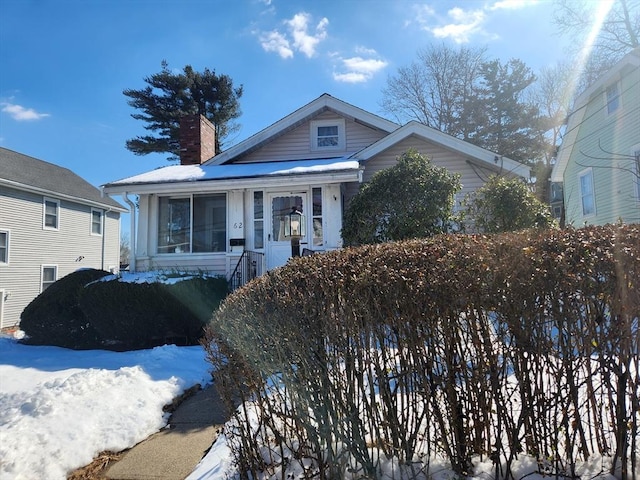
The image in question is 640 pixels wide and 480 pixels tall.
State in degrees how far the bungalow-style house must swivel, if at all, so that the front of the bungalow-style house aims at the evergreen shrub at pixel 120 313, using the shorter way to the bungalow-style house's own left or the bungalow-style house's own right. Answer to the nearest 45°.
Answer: approximately 45° to the bungalow-style house's own right

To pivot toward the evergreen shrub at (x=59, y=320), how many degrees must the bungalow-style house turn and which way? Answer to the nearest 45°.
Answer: approximately 45° to its right

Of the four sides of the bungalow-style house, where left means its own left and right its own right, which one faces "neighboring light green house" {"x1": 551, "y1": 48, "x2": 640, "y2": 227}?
left

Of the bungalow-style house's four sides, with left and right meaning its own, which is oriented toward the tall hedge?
front

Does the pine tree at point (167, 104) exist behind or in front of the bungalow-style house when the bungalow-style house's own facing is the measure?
behind

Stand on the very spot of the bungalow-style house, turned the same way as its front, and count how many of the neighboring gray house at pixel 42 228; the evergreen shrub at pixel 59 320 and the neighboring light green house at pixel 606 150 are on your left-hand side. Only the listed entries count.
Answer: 1

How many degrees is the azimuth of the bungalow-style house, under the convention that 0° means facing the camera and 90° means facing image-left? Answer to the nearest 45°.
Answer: approximately 0°

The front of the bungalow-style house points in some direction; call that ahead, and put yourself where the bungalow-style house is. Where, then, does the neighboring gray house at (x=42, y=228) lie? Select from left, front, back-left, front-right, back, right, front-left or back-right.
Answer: back-right

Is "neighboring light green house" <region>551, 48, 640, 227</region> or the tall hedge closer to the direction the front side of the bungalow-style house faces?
the tall hedge

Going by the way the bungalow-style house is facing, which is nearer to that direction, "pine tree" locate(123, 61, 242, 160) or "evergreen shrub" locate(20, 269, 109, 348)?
the evergreen shrub

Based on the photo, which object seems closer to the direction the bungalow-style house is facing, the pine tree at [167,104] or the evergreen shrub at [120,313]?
the evergreen shrub
